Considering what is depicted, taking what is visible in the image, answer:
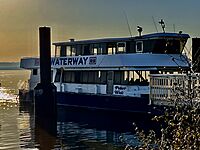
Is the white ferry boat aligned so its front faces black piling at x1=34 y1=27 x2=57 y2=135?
no
